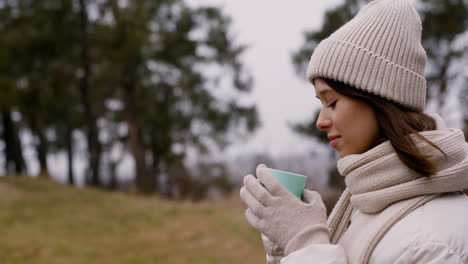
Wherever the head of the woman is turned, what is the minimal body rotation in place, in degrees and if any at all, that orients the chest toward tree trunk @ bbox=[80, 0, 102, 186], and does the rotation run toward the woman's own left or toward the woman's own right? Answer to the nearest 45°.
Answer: approximately 45° to the woman's own right

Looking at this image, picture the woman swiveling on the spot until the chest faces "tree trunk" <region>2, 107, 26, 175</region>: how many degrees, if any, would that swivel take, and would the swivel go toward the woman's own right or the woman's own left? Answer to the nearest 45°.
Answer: approximately 45° to the woman's own right

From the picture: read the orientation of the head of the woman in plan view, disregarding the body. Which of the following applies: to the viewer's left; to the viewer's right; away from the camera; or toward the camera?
to the viewer's left

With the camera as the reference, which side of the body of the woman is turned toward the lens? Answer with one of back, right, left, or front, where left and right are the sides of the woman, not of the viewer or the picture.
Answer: left

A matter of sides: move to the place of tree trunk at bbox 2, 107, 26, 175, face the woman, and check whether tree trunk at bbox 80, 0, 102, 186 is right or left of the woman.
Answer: left
